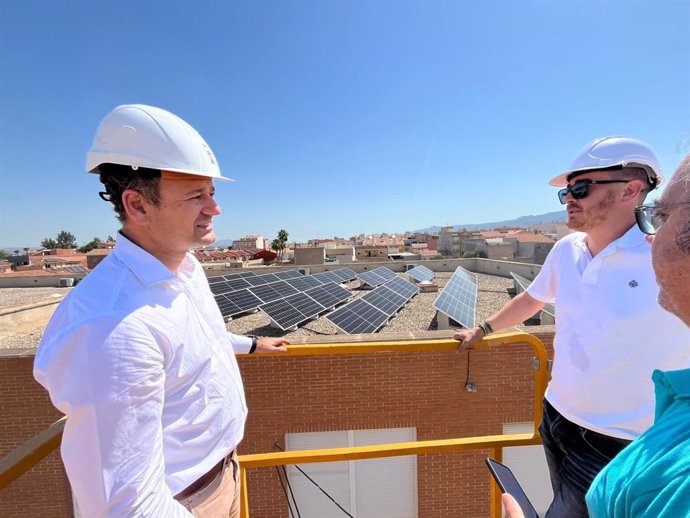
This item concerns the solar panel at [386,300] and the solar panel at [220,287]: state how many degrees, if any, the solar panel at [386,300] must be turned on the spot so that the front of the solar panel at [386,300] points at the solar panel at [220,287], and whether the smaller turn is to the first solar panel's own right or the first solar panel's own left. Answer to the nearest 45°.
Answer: approximately 45° to the first solar panel's own right

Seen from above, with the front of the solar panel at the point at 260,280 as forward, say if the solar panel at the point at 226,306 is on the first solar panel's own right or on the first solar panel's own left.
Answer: on the first solar panel's own right

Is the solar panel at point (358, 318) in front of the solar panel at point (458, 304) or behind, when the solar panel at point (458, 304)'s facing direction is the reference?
in front

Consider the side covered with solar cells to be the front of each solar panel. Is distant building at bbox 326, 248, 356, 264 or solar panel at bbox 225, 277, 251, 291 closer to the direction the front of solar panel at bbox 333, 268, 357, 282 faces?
the solar panel

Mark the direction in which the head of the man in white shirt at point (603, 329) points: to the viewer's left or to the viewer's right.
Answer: to the viewer's left

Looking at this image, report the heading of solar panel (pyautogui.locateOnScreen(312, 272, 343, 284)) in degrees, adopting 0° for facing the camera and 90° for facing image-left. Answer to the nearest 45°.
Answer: approximately 315°

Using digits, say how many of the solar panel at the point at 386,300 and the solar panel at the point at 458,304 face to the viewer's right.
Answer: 0

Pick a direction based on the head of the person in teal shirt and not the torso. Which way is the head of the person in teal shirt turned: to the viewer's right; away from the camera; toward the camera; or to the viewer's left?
to the viewer's left

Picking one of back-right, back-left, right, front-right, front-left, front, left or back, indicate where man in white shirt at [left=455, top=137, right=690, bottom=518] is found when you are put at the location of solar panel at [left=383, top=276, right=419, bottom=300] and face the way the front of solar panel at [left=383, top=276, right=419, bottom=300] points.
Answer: front-left

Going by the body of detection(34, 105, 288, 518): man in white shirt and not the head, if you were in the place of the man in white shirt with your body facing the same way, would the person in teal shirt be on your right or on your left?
on your right

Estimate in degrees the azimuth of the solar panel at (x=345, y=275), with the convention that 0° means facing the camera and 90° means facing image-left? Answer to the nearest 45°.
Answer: approximately 315°
